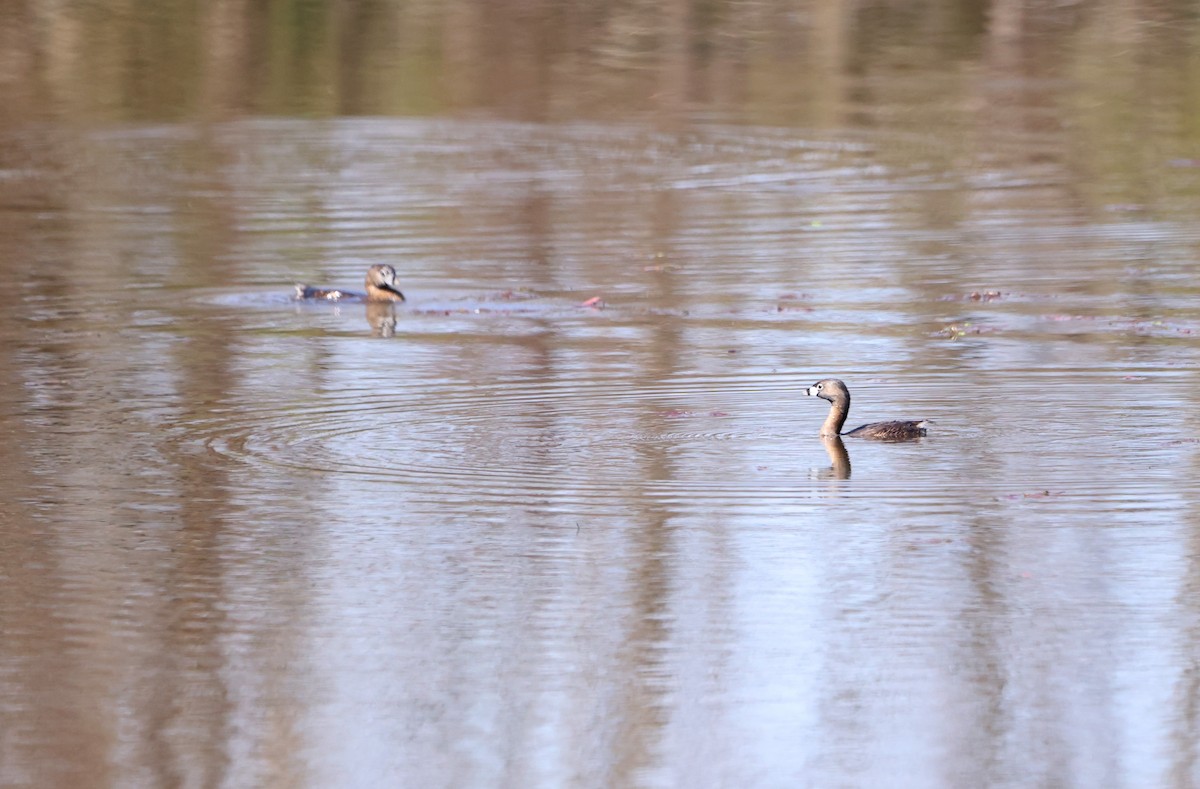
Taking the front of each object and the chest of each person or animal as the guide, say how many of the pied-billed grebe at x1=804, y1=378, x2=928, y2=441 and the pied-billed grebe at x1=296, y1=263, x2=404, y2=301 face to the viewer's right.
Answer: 1

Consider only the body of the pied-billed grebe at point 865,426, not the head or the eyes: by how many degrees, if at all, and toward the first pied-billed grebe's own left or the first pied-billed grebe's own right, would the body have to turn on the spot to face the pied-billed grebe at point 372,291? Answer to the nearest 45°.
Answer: approximately 45° to the first pied-billed grebe's own right

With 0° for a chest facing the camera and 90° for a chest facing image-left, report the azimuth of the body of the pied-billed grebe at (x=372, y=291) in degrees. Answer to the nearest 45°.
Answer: approximately 270°

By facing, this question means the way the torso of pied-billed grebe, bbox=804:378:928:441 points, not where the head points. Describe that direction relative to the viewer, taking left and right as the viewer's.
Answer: facing to the left of the viewer

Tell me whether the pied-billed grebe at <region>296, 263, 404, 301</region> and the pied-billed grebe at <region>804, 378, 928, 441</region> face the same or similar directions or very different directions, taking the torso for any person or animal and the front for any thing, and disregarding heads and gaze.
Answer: very different directions
